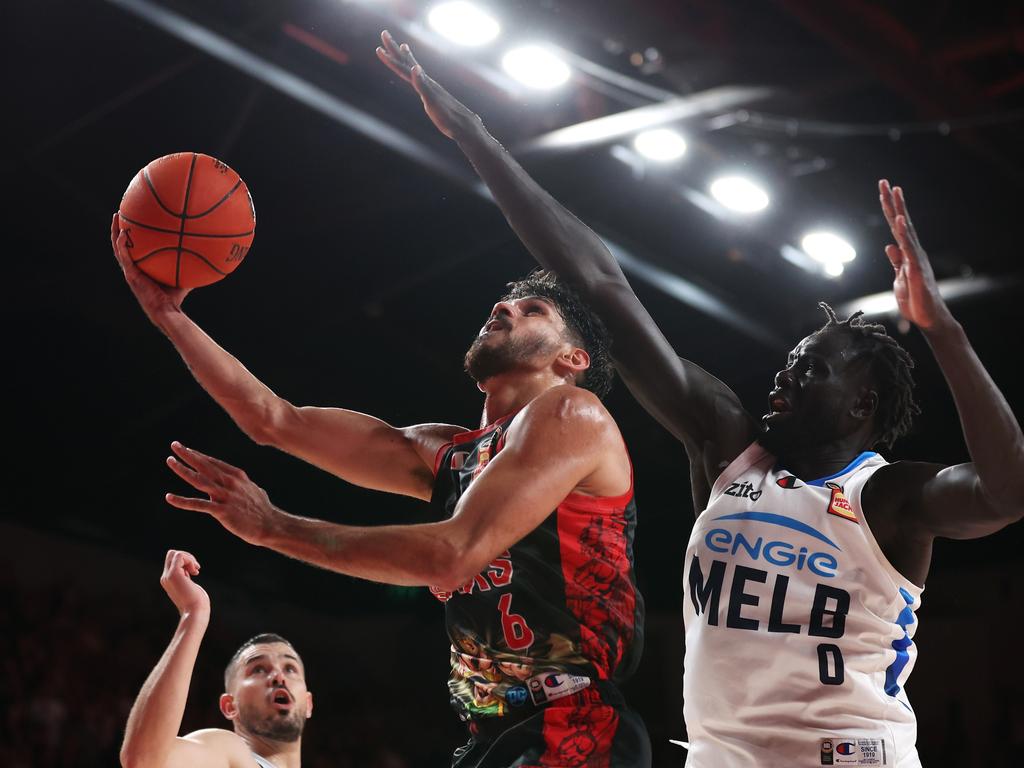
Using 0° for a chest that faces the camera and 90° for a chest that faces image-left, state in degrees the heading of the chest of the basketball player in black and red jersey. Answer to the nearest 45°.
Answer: approximately 45°

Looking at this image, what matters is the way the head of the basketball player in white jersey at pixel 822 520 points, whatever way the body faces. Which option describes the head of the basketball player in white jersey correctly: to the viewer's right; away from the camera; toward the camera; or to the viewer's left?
to the viewer's left

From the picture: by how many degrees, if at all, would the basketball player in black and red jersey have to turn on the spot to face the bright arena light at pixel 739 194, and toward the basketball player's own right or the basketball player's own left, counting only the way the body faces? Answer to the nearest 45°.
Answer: approximately 180°

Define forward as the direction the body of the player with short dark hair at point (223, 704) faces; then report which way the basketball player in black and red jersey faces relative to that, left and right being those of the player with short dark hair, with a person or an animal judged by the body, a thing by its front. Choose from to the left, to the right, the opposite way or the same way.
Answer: to the right

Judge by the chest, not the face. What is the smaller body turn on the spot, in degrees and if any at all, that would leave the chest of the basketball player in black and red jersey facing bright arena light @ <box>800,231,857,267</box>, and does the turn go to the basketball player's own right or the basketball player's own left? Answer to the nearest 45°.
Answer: approximately 180°

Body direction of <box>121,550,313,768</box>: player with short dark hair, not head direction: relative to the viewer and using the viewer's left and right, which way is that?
facing the viewer and to the right of the viewer
